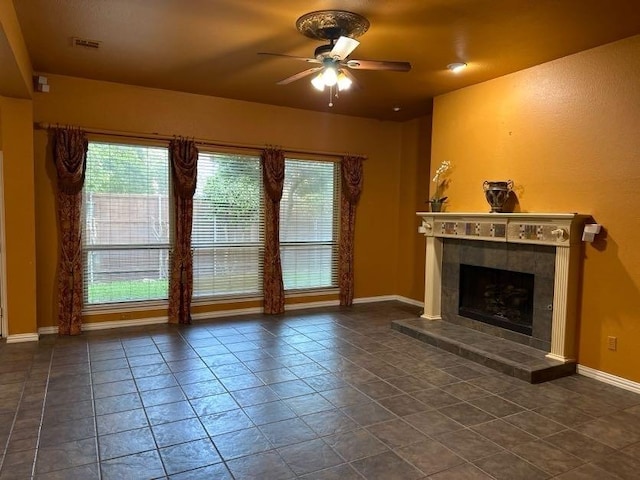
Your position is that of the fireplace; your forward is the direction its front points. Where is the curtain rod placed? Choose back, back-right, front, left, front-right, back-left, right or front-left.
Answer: front-right

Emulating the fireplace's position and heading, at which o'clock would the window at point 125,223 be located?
The window is roughly at 1 o'clock from the fireplace.

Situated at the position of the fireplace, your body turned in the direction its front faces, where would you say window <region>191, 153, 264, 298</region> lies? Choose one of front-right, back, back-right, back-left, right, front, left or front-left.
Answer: front-right

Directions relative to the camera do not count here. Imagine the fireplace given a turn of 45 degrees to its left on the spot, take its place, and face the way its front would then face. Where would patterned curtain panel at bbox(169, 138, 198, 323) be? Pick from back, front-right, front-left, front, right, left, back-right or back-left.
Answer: right

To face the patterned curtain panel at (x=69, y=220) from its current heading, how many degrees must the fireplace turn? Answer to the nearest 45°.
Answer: approximately 45° to its right

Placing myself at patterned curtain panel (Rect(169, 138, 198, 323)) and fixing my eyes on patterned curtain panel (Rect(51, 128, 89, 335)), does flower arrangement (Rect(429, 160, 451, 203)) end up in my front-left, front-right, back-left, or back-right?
back-left

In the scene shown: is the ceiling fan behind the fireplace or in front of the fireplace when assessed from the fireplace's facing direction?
in front

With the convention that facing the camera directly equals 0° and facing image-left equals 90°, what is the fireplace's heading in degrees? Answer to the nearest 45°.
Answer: approximately 45°

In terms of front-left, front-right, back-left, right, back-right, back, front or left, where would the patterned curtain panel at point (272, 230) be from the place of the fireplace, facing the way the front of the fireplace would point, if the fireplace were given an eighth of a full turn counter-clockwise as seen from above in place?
right
